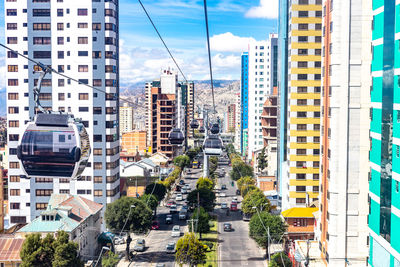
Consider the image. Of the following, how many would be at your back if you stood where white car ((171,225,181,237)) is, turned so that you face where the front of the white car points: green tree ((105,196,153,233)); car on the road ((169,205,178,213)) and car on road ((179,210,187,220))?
2

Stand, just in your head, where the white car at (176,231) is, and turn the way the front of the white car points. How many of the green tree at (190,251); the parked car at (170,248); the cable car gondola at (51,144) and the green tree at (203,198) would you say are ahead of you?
3

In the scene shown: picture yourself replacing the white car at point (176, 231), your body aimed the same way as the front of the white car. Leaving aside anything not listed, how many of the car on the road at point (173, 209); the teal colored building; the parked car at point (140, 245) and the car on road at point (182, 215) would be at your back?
2

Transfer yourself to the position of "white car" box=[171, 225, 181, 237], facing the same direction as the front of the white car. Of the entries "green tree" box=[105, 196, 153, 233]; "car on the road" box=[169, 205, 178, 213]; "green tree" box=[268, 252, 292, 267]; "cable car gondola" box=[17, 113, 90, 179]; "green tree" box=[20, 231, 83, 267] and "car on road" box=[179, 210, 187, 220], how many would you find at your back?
2

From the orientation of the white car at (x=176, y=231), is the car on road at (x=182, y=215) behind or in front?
behind

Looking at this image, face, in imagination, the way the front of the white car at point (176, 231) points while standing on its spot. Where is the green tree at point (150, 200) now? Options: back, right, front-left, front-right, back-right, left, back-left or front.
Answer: back-right

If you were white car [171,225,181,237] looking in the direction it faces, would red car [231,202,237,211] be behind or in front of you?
behind

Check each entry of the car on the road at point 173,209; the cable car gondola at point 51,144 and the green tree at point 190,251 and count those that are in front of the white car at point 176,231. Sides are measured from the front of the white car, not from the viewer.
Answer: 2

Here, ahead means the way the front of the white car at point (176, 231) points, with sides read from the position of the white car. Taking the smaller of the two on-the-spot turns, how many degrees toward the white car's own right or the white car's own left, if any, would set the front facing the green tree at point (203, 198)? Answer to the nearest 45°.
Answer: approximately 135° to the white car's own left

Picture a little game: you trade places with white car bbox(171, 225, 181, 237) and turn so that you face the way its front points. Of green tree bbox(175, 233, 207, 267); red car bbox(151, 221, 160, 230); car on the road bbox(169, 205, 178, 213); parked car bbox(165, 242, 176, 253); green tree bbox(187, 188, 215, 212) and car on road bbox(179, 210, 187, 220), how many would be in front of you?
2

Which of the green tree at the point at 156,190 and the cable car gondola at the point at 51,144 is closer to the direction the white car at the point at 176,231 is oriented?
the cable car gondola

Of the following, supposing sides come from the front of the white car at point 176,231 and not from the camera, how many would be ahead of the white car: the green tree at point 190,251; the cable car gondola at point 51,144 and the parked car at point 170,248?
3
